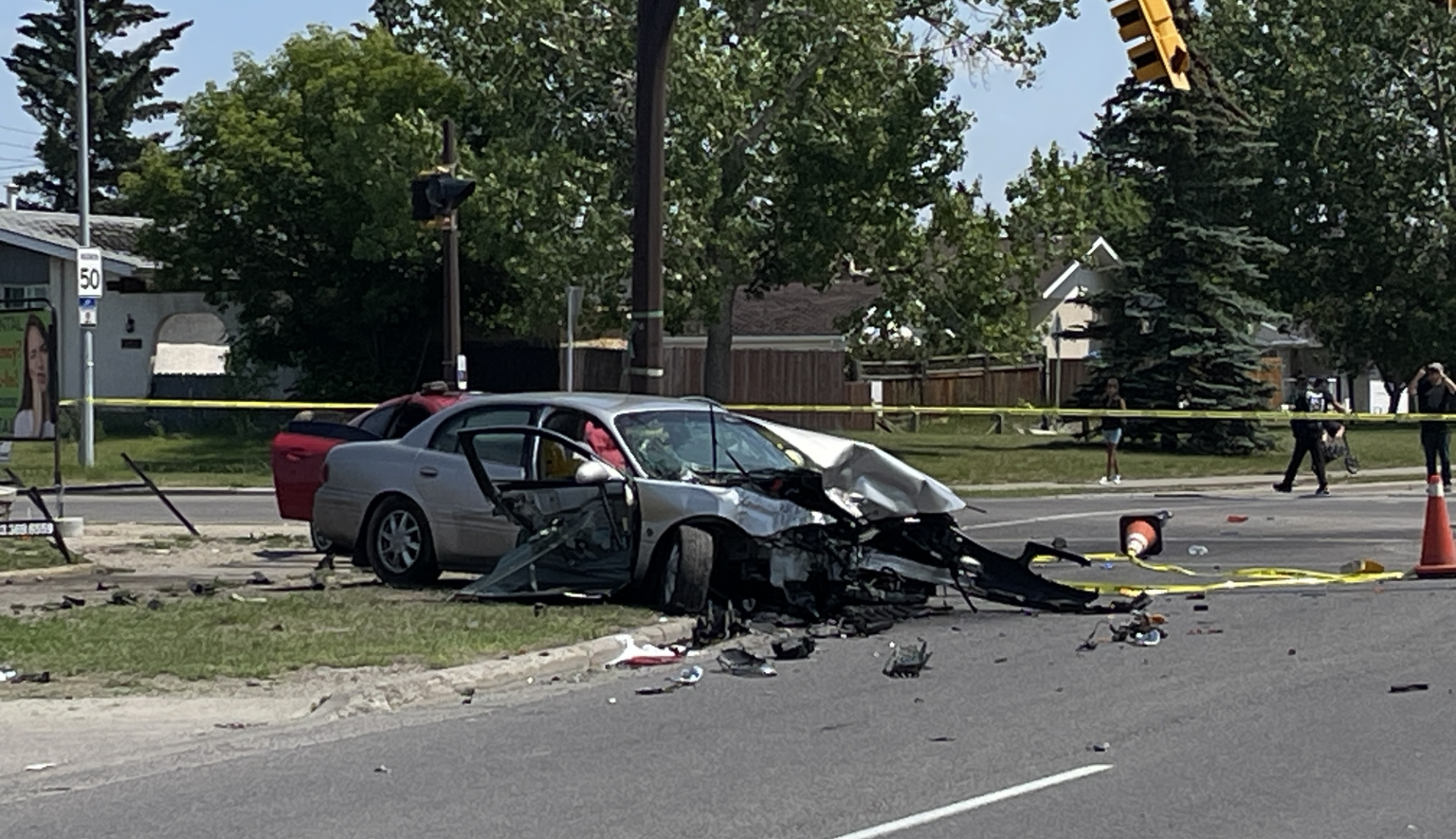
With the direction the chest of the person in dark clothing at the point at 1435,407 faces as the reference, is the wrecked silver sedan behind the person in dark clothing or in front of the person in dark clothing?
in front

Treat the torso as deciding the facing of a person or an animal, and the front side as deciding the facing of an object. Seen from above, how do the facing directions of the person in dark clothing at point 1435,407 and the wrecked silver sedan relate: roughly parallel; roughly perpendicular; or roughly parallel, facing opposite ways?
roughly perpendicular

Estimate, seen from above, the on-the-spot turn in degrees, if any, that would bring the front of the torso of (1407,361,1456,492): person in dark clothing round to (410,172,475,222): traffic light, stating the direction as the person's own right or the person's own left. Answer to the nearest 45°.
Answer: approximately 45° to the person's own right

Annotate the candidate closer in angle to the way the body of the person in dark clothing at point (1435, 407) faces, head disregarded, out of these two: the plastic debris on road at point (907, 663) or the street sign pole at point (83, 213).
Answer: the plastic debris on road

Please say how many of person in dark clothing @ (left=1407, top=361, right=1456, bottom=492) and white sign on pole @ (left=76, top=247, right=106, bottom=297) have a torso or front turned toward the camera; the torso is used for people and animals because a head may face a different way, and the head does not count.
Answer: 2

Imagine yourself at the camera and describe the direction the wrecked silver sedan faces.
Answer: facing the viewer and to the right of the viewer

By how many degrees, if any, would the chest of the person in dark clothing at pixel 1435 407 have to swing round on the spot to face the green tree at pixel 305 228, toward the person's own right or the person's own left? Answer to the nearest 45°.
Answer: approximately 90° to the person's own right

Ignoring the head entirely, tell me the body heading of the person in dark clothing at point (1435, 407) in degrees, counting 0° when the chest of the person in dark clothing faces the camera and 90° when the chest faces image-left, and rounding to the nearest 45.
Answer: approximately 0°

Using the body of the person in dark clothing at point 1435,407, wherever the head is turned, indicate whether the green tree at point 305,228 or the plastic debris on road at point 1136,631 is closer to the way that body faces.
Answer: the plastic debris on road

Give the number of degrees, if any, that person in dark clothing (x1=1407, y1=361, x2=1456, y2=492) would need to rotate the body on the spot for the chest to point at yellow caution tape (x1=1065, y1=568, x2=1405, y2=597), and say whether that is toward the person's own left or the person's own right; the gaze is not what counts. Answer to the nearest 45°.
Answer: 0° — they already face it

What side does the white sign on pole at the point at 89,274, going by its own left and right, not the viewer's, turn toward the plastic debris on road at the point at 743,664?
front

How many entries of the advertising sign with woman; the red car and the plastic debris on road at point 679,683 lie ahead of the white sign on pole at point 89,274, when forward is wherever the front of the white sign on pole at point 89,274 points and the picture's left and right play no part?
3

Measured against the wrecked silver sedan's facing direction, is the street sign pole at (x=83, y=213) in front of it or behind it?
behind

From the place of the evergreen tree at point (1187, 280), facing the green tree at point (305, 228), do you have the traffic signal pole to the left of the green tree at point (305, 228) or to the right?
left
